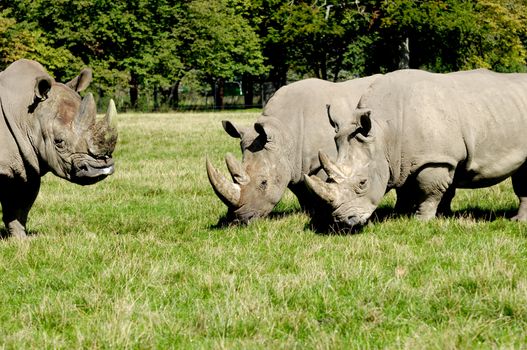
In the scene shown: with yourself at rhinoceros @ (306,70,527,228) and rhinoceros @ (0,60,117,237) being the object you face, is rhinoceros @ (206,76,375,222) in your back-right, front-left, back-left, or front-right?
front-right

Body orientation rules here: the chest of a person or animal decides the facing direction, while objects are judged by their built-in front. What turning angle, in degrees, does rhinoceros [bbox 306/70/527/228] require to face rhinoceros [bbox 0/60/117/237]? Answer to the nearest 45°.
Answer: approximately 45° to its left

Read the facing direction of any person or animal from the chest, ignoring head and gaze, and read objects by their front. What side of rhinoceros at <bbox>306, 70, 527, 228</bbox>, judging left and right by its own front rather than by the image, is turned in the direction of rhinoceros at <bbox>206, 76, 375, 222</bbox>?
front

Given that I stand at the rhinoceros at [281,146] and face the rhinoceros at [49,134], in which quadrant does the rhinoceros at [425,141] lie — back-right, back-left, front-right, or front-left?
back-left

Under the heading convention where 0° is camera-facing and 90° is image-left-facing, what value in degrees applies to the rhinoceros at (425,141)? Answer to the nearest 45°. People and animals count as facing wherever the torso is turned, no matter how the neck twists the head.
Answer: approximately 90°

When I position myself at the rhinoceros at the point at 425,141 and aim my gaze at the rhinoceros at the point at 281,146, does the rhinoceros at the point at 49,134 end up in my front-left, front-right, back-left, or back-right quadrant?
front-left
